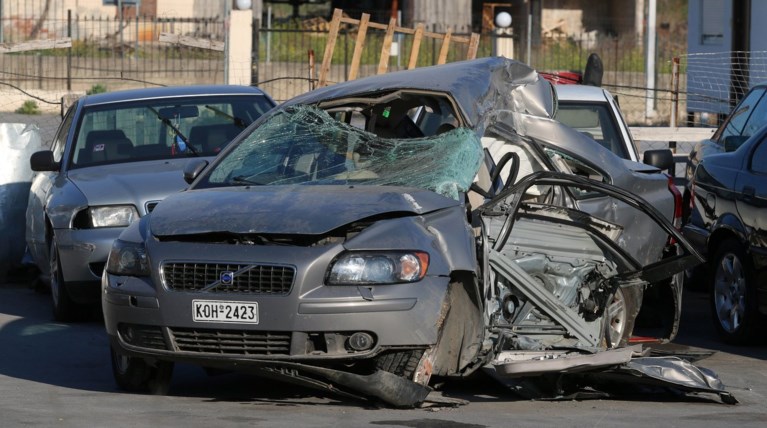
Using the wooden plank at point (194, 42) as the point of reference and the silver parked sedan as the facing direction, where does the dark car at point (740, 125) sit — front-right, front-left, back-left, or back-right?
front-left

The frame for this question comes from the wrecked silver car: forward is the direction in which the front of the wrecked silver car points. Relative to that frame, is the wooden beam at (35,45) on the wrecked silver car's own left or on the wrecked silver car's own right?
on the wrecked silver car's own right

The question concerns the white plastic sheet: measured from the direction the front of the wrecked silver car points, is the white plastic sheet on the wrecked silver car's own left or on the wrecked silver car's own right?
on the wrecked silver car's own right

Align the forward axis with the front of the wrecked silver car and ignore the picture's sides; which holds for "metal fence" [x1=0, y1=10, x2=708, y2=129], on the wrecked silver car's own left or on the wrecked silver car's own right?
on the wrecked silver car's own right

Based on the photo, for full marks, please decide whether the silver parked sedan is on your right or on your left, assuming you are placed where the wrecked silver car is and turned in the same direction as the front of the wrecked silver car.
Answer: on your right

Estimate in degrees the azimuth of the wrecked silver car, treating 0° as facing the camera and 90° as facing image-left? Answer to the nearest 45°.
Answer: approximately 45°
